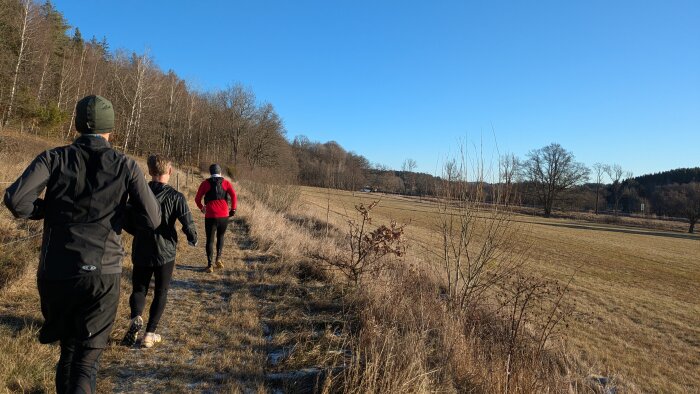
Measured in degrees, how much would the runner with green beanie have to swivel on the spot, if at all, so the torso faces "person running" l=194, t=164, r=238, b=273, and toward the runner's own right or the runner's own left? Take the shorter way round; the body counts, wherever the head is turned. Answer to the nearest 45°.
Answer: approximately 45° to the runner's own right

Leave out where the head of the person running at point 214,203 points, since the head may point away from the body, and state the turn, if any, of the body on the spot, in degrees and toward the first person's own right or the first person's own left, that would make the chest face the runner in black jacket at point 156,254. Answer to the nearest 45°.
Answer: approximately 180°

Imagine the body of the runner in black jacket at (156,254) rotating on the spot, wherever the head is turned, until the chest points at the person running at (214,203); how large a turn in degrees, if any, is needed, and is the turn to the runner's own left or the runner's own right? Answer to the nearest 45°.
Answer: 0° — they already face them

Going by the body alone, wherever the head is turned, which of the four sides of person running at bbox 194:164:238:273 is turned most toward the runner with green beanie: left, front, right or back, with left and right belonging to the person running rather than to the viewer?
back

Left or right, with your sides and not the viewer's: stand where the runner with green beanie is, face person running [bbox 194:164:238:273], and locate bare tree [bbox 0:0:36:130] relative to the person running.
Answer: left

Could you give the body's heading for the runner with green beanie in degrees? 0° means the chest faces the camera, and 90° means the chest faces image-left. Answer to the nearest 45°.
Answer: approximately 180°

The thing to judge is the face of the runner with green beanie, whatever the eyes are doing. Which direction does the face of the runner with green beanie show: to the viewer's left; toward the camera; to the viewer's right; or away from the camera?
away from the camera

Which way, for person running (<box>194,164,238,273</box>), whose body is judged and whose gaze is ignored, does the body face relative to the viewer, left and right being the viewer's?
facing away from the viewer

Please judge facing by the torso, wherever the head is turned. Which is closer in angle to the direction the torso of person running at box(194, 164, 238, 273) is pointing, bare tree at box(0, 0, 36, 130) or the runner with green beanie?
the bare tree

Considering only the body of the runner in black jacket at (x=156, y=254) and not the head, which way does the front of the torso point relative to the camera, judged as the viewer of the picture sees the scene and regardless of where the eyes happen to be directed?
away from the camera

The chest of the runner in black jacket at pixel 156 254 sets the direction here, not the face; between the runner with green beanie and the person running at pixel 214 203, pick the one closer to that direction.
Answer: the person running
